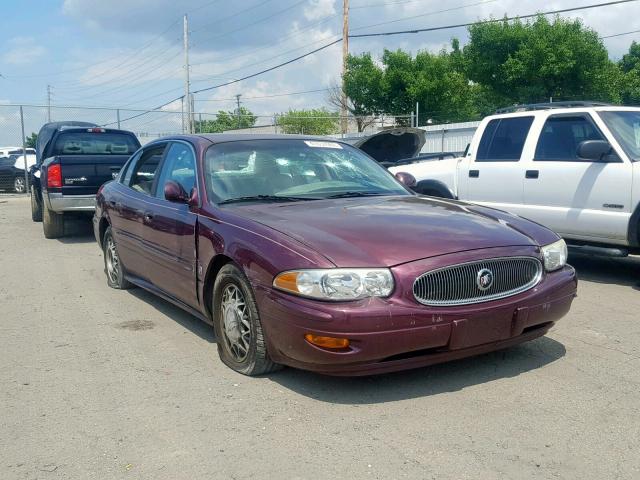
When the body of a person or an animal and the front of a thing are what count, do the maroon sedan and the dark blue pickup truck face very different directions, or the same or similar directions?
very different directions

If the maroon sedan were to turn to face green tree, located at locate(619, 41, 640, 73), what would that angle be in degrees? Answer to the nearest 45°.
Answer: approximately 90° to its left

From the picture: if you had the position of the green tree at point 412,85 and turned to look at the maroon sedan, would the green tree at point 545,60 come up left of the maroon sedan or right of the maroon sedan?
left

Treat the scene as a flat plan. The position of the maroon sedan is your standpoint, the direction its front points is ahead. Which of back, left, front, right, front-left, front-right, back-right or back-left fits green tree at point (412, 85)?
back-left

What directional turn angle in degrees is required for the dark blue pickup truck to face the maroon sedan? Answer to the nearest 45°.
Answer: approximately 180°

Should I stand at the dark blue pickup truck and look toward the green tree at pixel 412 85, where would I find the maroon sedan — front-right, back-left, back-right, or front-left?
back-right

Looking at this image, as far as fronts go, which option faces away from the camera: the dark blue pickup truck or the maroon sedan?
the dark blue pickup truck

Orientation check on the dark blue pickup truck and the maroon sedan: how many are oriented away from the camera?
1

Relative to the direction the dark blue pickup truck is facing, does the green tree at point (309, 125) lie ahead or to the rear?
ahead

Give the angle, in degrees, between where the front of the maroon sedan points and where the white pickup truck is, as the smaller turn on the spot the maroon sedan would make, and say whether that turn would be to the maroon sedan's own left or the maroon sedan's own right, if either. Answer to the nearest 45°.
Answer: approximately 90° to the maroon sedan's own left

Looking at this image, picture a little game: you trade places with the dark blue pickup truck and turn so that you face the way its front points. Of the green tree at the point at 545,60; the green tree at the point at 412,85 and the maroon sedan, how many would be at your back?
1

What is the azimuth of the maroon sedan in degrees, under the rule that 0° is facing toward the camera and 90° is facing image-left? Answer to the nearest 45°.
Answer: approximately 315°

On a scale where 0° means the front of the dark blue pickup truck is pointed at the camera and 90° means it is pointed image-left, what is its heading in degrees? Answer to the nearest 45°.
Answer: approximately 180°

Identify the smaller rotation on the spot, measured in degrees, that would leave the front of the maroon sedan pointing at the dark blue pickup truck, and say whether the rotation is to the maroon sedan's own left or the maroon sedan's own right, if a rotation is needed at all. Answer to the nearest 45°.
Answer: approximately 180°
